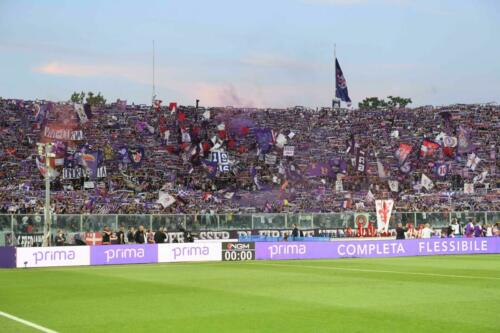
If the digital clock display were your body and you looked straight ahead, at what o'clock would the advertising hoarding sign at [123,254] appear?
The advertising hoarding sign is roughly at 2 o'clock from the digital clock display.

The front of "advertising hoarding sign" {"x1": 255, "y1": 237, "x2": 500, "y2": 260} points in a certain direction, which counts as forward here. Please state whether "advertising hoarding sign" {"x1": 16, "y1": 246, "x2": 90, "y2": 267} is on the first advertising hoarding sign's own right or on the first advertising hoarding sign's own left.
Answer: on the first advertising hoarding sign's own right

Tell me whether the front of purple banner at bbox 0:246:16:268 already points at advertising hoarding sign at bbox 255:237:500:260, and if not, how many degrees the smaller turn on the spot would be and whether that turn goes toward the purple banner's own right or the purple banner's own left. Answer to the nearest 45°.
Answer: approximately 90° to the purple banner's own left

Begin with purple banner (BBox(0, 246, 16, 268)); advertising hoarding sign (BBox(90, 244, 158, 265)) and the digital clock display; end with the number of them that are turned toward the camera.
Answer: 3

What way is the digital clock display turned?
toward the camera

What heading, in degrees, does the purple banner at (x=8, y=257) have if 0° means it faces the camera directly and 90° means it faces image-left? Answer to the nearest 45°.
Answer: approximately 0°

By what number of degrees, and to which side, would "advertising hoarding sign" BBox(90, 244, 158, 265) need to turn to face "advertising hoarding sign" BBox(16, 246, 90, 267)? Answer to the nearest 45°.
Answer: approximately 90° to its right

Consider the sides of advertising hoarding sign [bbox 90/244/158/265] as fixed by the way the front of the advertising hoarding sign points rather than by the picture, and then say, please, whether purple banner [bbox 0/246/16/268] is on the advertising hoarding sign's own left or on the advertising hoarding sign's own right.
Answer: on the advertising hoarding sign's own right

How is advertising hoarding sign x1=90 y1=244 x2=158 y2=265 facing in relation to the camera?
toward the camera
